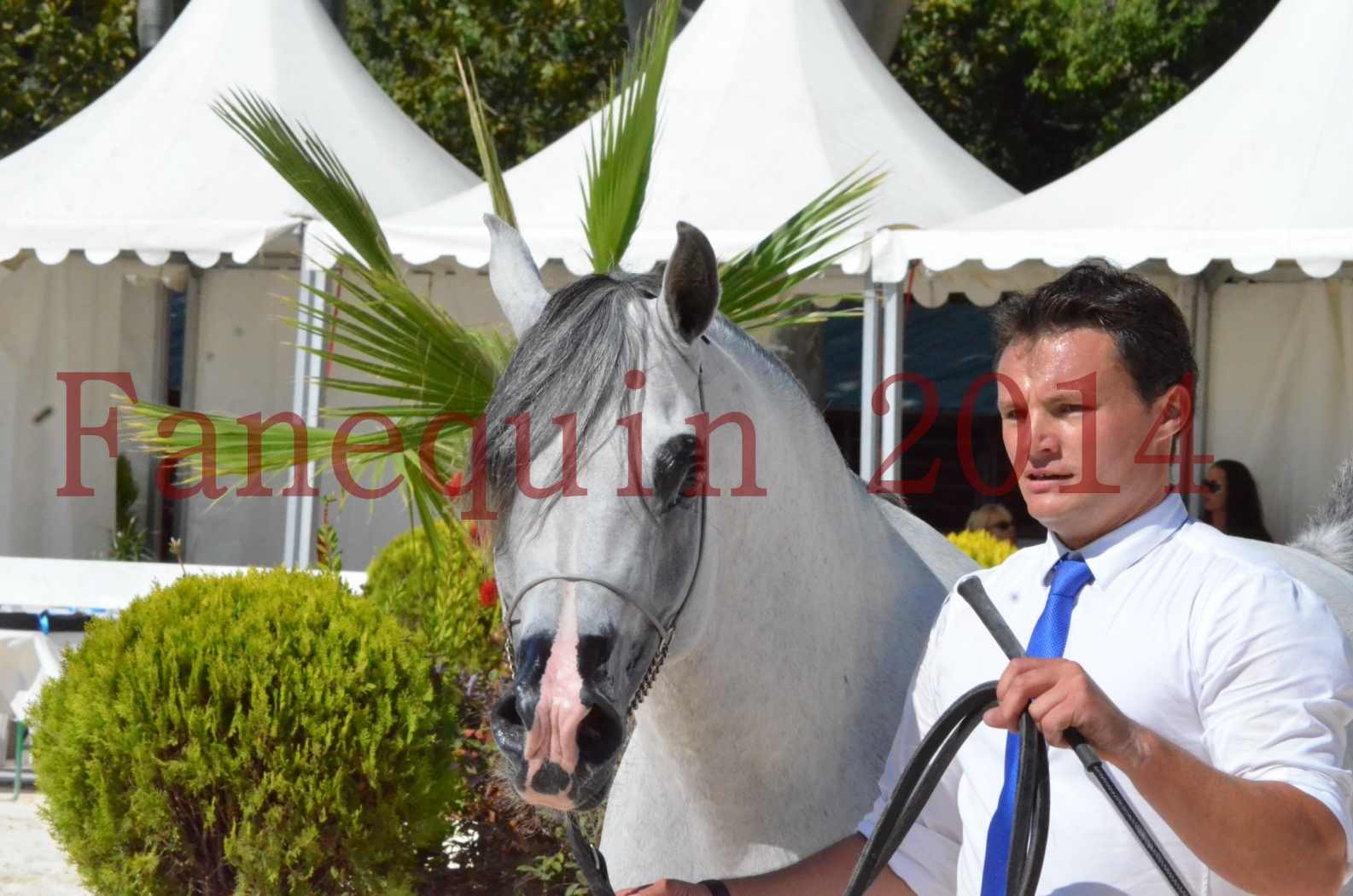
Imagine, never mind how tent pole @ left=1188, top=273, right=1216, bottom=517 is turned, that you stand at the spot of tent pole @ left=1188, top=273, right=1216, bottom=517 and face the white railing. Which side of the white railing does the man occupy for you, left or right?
left

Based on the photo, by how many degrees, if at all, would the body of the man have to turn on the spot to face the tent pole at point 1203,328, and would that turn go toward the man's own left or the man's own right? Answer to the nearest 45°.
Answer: approximately 135° to the man's own right

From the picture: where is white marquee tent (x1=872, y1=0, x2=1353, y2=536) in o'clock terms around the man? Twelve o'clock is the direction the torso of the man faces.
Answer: The white marquee tent is roughly at 5 o'clock from the man.

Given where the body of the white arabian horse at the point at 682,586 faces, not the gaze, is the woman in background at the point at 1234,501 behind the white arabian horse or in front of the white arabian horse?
behind

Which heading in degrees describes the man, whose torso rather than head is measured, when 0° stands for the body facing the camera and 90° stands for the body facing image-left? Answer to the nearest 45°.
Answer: approximately 45°

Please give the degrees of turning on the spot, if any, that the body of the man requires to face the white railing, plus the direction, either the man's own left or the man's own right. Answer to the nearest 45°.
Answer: approximately 90° to the man's own right

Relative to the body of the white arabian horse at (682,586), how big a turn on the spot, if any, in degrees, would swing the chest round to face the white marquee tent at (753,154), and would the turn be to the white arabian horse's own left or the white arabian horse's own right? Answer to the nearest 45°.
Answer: approximately 135° to the white arabian horse's own right
